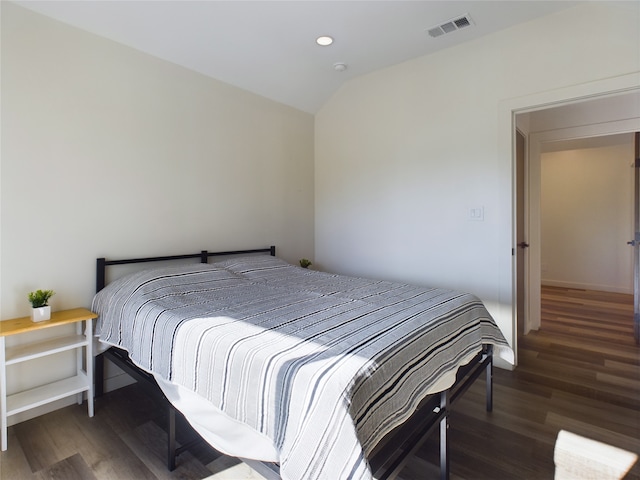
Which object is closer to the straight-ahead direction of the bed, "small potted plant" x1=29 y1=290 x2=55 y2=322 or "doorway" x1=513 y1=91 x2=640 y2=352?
the doorway

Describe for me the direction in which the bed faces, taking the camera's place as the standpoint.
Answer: facing the viewer and to the right of the viewer

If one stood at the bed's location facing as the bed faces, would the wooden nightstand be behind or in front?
behind

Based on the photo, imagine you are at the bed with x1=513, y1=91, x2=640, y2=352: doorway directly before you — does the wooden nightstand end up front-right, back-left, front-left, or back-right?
back-left

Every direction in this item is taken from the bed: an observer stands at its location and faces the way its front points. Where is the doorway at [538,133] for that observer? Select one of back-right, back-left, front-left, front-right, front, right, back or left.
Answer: left

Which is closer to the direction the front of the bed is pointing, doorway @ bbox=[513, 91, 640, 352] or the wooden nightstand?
the doorway
